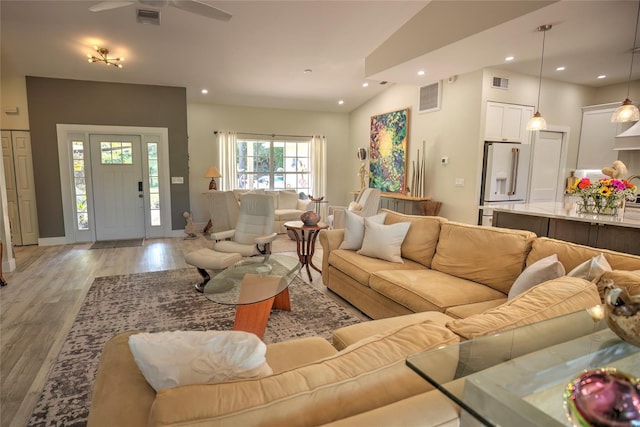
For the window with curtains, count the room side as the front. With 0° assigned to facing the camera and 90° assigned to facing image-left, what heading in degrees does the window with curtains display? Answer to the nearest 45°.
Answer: approximately 0°

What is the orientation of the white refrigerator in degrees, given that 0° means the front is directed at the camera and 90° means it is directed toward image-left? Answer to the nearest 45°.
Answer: approximately 315°

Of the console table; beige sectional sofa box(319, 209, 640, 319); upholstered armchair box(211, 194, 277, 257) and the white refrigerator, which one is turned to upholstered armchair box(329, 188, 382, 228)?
the console table

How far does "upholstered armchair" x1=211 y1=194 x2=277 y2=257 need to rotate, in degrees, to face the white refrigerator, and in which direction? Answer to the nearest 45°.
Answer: approximately 135° to its left

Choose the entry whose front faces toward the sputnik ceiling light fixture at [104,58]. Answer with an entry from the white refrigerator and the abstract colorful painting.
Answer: the abstract colorful painting

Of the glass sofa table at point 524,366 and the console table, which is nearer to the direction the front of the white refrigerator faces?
the glass sofa table

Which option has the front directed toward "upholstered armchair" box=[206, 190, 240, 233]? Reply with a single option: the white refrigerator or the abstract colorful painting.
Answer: the abstract colorful painting

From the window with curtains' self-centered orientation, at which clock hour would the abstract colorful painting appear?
The abstract colorful painting is roughly at 10 o'clock from the window with curtains.

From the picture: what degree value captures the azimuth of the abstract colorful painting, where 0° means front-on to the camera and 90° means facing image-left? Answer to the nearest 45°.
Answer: approximately 45°

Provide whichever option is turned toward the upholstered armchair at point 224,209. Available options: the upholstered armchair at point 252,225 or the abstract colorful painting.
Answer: the abstract colorful painting
